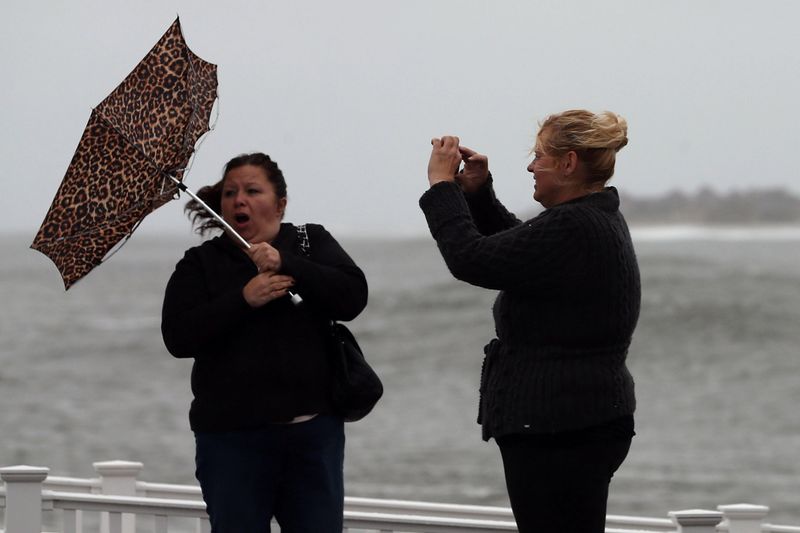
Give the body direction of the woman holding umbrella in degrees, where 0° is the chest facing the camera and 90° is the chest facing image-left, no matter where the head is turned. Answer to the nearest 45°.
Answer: approximately 0°

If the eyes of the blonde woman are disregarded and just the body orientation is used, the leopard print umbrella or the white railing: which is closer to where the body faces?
the leopard print umbrella

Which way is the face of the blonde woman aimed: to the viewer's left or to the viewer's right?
to the viewer's left

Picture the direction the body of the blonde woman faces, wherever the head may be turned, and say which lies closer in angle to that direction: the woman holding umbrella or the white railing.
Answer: the woman holding umbrella

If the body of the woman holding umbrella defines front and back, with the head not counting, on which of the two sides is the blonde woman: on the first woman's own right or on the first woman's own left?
on the first woman's own left

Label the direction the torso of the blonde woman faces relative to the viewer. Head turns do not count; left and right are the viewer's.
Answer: facing to the left of the viewer

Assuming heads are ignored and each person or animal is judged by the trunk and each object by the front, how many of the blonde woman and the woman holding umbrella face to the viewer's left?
1

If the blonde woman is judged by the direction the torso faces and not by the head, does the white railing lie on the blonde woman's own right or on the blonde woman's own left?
on the blonde woman's own right

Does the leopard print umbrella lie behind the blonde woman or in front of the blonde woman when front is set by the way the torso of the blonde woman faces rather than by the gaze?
in front

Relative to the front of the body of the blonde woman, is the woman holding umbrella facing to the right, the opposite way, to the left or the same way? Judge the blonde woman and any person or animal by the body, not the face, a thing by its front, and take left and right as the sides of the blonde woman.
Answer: to the left
